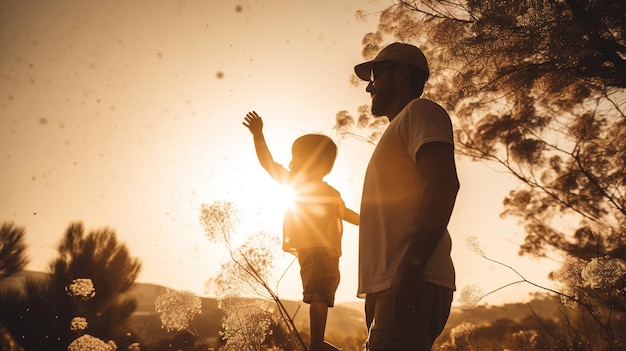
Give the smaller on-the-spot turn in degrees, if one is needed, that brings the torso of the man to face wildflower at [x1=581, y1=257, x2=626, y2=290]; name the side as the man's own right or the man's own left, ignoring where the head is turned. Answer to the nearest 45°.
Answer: approximately 135° to the man's own right

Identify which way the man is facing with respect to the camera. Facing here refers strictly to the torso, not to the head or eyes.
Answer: to the viewer's left

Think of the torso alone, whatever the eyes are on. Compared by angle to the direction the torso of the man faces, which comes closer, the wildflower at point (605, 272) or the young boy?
the young boy

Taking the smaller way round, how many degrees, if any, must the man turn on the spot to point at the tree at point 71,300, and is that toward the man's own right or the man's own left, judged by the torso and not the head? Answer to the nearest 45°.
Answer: approximately 45° to the man's own right
